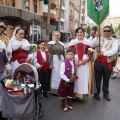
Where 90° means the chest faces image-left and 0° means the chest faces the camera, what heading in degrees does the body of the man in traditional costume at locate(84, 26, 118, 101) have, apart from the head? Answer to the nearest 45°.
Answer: approximately 0°

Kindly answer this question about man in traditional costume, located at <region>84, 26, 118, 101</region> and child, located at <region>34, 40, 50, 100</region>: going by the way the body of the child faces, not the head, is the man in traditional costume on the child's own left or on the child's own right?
on the child's own left
